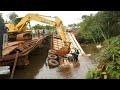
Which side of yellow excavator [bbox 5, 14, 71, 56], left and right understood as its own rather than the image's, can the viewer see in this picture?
right
